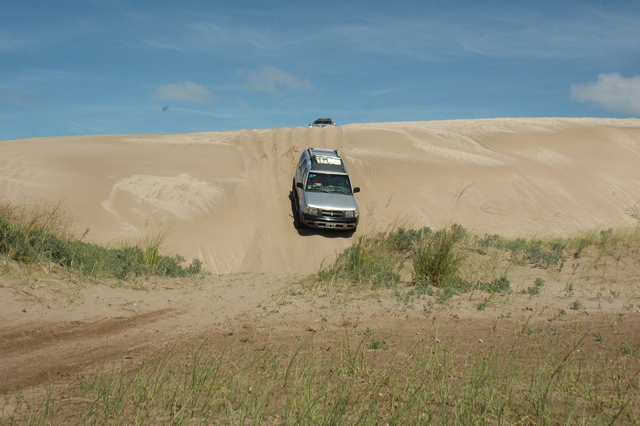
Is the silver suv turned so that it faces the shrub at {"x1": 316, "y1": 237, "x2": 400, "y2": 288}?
yes

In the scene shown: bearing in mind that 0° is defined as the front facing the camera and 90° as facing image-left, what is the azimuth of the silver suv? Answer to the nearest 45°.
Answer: approximately 0°

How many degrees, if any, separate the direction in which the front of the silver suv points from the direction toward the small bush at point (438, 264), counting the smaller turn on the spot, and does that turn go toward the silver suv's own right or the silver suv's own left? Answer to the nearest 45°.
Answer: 0° — it already faces it
